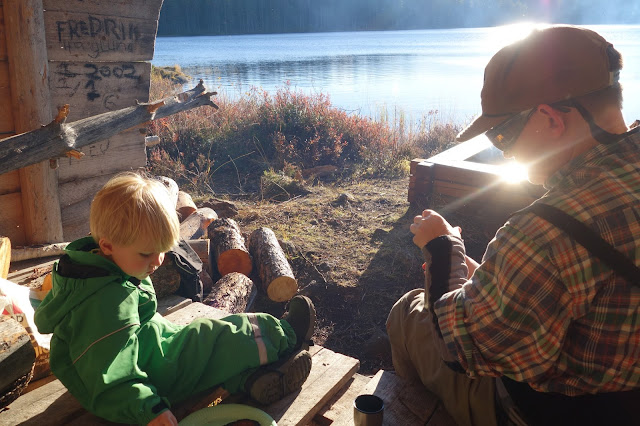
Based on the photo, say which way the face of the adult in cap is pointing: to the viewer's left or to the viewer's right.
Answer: to the viewer's left

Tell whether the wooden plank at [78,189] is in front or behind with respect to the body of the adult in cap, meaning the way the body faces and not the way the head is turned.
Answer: in front

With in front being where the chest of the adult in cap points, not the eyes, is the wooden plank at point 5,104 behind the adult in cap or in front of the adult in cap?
in front

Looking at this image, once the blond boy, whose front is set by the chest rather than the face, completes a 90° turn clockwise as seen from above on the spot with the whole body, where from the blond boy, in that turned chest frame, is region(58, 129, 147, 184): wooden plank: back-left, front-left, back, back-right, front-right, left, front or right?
back

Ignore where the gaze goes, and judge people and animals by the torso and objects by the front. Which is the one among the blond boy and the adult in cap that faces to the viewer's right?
the blond boy

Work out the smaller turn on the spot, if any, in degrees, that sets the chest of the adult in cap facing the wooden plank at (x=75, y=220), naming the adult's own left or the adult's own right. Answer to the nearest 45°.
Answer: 0° — they already face it

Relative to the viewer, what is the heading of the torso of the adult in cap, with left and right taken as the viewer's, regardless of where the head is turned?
facing away from the viewer and to the left of the viewer

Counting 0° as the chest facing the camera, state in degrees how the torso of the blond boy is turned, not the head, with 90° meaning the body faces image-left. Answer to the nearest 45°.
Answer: approximately 270°

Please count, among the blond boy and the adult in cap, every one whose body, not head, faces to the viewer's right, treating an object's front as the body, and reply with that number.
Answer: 1
